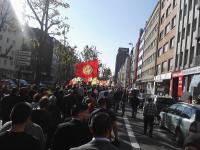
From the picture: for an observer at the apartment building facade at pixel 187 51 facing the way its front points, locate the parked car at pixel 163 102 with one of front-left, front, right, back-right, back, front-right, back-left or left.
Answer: front-left

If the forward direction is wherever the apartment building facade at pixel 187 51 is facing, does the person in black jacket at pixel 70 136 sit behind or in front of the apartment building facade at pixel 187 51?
in front

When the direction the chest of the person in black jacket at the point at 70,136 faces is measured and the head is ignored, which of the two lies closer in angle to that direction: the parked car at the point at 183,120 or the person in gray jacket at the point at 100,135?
the parked car

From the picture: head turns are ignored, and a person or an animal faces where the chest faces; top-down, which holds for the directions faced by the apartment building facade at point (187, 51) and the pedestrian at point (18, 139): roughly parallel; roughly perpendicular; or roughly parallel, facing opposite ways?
roughly perpendicular

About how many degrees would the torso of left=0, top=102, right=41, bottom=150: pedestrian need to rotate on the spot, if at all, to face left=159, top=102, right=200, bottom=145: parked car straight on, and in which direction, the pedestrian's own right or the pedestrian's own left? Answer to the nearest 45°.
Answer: approximately 45° to the pedestrian's own right

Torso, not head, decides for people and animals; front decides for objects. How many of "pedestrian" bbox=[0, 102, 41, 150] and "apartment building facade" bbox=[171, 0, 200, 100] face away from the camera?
1

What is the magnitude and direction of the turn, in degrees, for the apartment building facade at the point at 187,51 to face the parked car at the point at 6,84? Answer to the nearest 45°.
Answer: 0° — it already faces it

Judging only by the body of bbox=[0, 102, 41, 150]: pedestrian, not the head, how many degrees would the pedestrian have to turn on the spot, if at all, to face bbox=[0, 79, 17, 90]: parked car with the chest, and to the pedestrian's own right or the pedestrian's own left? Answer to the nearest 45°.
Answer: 0° — they already face it

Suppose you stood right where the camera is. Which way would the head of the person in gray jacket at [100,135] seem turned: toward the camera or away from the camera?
away from the camera

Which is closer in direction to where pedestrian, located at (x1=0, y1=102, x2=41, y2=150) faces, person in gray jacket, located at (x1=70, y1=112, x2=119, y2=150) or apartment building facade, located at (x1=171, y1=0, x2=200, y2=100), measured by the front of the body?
the apartment building facade

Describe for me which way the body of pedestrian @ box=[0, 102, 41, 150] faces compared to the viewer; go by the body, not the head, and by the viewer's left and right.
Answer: facing away from the viewer

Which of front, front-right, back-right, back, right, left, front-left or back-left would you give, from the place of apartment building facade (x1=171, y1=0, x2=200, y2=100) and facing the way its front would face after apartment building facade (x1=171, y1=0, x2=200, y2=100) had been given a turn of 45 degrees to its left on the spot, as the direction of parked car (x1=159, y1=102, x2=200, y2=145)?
front

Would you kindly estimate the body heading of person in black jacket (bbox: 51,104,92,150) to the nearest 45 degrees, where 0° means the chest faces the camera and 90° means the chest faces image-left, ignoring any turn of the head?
approximately 225°
